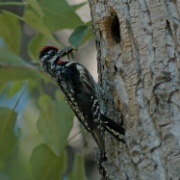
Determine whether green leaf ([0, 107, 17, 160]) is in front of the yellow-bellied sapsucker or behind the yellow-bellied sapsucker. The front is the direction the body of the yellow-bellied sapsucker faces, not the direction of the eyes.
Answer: behind

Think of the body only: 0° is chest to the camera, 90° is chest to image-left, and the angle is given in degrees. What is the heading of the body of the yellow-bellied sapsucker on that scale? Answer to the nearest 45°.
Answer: approximately 270°
